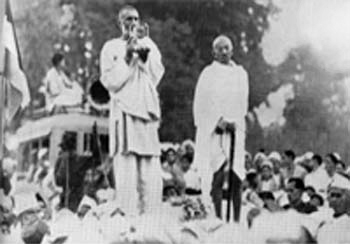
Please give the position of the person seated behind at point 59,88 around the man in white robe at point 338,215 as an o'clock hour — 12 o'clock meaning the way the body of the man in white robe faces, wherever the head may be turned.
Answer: The person seated behind is roughly at 1 o'clock from the man in white robe.

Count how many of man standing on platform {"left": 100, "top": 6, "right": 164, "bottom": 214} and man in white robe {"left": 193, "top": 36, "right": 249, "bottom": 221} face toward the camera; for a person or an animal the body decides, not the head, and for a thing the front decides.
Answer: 2

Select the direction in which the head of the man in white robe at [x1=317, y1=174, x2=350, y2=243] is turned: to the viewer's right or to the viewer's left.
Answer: to the viewer's left

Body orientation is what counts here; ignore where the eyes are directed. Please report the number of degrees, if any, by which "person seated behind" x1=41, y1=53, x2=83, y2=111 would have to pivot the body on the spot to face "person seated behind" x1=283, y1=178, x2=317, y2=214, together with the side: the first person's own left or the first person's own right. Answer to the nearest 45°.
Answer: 0° — they already face them
